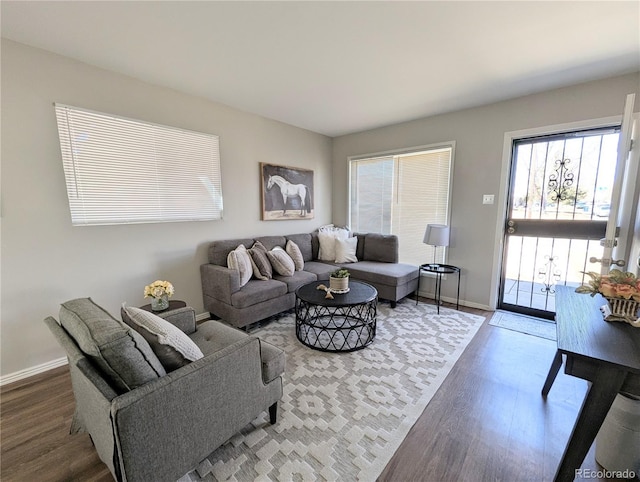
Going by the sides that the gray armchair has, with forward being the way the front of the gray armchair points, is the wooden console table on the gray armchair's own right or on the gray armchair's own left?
on the gray armchair's own right

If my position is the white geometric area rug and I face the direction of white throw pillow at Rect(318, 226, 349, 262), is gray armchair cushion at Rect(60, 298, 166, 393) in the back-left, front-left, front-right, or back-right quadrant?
back-left

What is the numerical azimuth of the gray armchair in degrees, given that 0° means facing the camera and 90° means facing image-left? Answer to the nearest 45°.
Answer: approximately 225°

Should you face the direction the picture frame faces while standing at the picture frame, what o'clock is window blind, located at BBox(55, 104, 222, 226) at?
The window blind is roughly at 3 o'clock from the picture frame.

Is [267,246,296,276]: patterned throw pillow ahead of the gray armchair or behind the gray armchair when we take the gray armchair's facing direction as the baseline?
ahead

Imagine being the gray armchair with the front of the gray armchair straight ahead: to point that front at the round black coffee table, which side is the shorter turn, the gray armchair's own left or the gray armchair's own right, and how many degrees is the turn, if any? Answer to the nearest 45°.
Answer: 0° — it already faces it

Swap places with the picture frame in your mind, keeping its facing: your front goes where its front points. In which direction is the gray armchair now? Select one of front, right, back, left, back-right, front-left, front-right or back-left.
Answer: front-right

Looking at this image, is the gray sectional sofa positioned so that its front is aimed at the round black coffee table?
yes

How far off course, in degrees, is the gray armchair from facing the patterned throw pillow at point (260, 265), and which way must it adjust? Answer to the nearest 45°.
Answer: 0° — it already faces it

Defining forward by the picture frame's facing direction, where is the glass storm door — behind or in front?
in front

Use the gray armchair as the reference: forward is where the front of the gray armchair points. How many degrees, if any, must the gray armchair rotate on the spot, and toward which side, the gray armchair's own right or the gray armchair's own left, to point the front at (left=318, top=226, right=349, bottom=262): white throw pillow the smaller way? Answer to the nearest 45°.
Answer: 0° — it already faces it

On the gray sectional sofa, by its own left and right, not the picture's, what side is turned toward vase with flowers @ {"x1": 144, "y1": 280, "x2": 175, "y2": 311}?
right

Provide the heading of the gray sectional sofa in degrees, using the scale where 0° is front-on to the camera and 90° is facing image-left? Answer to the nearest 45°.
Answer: approximately 315°

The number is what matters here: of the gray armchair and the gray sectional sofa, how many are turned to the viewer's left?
0

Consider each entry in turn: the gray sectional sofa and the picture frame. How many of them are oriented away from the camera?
0
